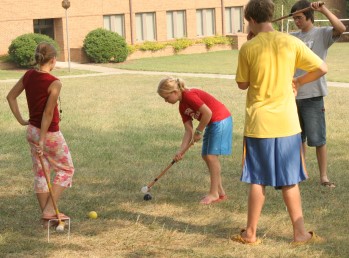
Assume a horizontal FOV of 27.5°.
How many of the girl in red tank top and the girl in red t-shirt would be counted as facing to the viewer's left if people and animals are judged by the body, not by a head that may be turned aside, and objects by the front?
1

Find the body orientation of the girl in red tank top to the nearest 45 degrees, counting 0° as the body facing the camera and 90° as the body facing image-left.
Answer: approximately 225°

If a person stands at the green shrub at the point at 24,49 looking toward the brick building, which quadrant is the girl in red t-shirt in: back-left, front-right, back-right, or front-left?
back-right

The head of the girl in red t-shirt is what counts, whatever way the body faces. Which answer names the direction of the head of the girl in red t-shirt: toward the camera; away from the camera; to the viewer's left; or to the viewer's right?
to the viewer's left

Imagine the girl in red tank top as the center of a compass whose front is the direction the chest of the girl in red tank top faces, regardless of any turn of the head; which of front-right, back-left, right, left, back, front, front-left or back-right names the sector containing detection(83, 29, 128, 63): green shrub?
front-left

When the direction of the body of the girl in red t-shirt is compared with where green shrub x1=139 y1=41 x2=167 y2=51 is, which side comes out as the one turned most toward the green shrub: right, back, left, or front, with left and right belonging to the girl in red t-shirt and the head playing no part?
right

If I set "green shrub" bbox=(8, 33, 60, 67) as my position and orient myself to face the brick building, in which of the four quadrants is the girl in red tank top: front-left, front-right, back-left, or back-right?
back-right

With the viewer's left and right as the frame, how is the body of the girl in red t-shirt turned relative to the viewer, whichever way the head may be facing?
facing to the left of the viewer

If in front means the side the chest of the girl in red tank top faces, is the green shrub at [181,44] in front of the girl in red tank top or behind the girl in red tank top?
in front

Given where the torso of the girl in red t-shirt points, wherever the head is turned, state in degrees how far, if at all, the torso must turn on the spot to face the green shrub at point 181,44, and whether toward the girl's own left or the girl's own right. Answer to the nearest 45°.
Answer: approximately 90° to the girl's own right

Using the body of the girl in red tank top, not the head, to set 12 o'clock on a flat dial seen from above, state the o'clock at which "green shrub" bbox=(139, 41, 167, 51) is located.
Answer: The green shrub is roughly at 11 o'clock from the girl in red tank top.
